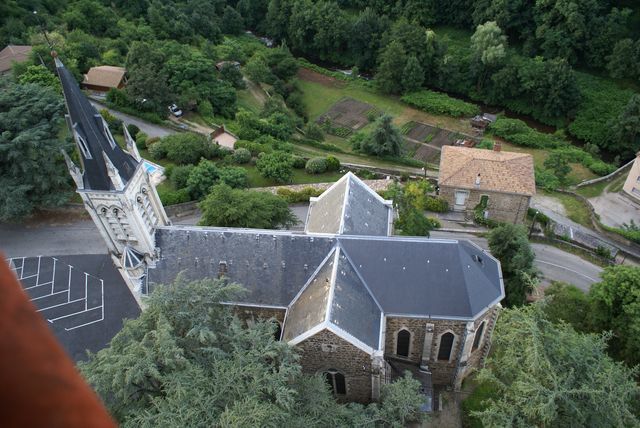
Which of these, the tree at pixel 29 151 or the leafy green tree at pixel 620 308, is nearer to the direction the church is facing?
the tree

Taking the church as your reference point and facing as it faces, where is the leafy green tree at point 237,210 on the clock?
The leafy green tree is roughly at 2 o'clock from the church.

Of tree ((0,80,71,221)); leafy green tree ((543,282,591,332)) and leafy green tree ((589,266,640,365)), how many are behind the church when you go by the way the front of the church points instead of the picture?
2

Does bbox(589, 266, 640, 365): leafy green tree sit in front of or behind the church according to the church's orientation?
behind

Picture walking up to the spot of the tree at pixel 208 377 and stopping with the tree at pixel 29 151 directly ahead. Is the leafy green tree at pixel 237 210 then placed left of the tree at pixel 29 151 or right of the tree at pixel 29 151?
right

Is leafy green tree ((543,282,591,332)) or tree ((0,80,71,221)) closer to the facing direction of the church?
the tree

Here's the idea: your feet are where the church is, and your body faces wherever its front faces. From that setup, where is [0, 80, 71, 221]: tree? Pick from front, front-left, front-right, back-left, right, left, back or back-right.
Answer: front-right

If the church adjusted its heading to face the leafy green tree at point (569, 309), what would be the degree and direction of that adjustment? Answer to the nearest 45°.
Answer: approximately 180°

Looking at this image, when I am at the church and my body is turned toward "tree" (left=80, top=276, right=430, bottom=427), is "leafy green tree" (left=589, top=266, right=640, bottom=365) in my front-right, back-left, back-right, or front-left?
back-left

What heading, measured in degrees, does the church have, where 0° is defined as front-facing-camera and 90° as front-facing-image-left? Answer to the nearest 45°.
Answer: approximately 90°

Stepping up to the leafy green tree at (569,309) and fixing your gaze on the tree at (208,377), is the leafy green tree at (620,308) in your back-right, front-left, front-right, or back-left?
back-left

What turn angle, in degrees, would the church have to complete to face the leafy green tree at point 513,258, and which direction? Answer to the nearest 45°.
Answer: approximately 135° to its right
